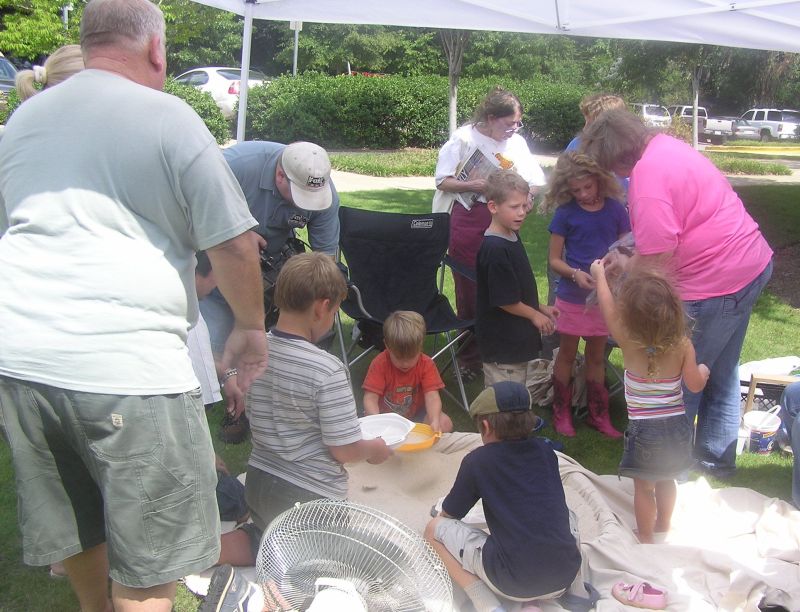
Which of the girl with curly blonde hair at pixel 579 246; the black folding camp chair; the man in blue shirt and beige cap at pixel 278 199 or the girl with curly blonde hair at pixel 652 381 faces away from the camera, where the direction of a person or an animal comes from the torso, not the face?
the girl with curly blonde hair at pixel 652 381

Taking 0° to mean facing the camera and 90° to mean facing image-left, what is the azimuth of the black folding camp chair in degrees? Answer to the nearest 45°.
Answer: approximately 0°

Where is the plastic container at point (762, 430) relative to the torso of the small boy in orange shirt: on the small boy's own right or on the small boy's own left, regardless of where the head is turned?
on the small boy's own left

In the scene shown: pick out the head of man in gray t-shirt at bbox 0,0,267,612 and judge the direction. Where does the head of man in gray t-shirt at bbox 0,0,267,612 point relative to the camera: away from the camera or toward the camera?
away from the camera

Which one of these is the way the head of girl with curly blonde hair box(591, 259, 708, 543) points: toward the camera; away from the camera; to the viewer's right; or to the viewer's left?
away from the camera

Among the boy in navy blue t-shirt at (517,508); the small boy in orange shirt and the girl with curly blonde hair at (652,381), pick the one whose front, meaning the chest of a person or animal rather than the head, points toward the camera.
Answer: the small boy in orange shirt

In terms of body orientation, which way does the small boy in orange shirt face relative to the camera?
toward the camera

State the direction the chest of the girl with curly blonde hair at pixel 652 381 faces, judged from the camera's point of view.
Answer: away from the camera

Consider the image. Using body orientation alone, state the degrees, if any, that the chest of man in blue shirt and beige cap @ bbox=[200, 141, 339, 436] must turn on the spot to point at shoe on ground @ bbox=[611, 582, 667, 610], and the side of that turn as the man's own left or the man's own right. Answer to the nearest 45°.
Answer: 0° — they already face it

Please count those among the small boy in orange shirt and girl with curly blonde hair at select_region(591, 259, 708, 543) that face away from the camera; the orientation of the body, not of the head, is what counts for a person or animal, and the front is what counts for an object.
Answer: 1

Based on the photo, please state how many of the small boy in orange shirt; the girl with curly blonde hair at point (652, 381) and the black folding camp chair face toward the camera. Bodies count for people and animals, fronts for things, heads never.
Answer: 2

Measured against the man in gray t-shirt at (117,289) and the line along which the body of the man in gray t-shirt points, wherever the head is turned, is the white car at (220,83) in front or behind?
in front
